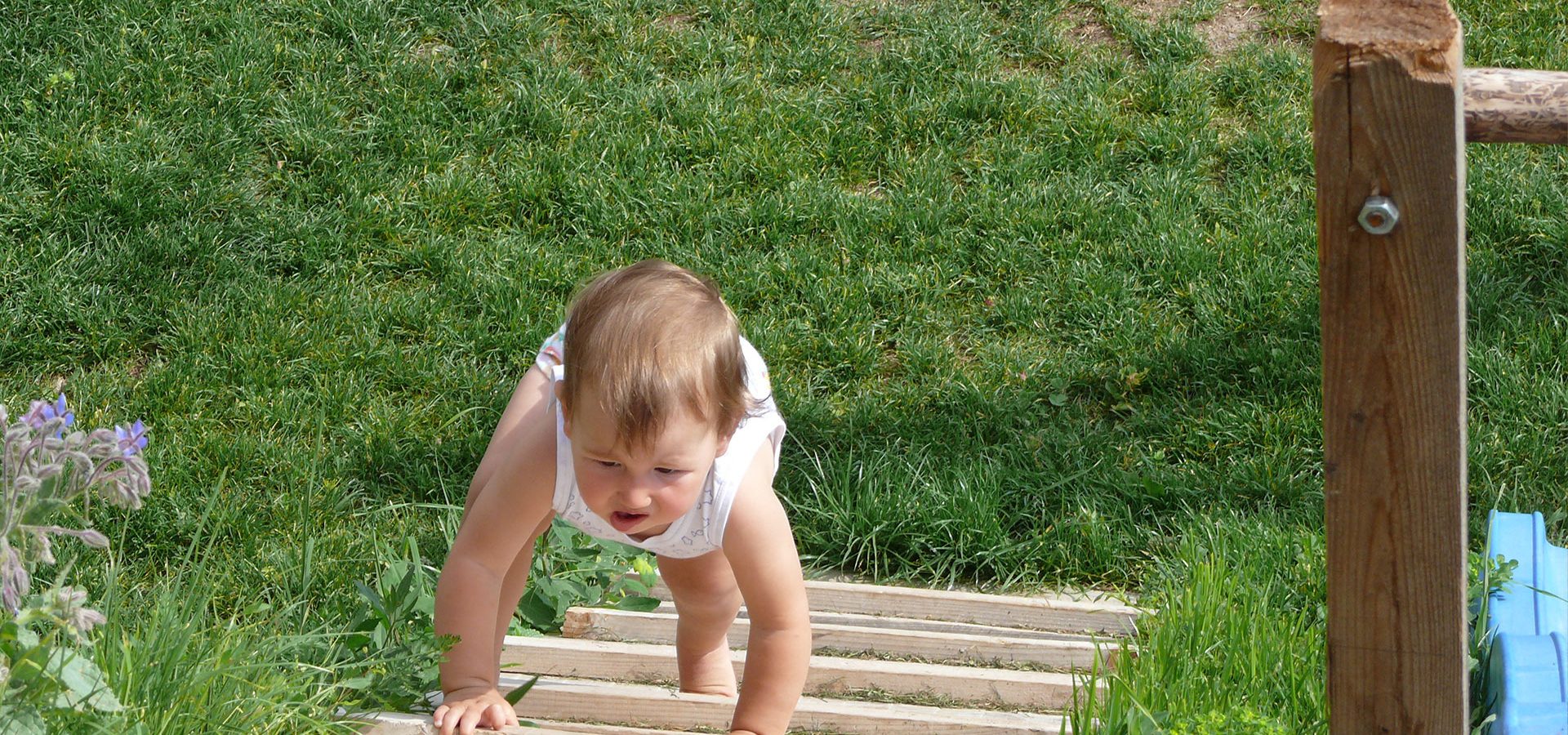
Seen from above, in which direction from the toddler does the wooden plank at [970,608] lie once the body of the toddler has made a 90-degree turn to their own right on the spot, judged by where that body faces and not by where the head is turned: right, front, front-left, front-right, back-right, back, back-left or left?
back-right

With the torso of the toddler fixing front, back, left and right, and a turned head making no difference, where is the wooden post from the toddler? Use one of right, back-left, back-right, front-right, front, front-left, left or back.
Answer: front-left

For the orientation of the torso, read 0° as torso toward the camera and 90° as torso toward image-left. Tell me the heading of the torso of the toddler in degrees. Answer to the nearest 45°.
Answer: approximately 0°

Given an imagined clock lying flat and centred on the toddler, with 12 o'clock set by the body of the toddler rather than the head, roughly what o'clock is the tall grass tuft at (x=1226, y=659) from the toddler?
The tall grass tuft is roughly at 9 o'clock from the toddler.

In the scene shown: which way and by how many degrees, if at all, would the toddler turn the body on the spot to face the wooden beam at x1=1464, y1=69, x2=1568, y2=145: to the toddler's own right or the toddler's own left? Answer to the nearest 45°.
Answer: approximately 45° to the toddler's own left

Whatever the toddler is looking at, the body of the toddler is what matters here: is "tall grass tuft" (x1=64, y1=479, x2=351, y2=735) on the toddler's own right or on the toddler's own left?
on the toddler's own right

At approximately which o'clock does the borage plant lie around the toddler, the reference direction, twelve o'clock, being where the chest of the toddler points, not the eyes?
The borage plant is roughly at 2 o'clock from the toddler.
